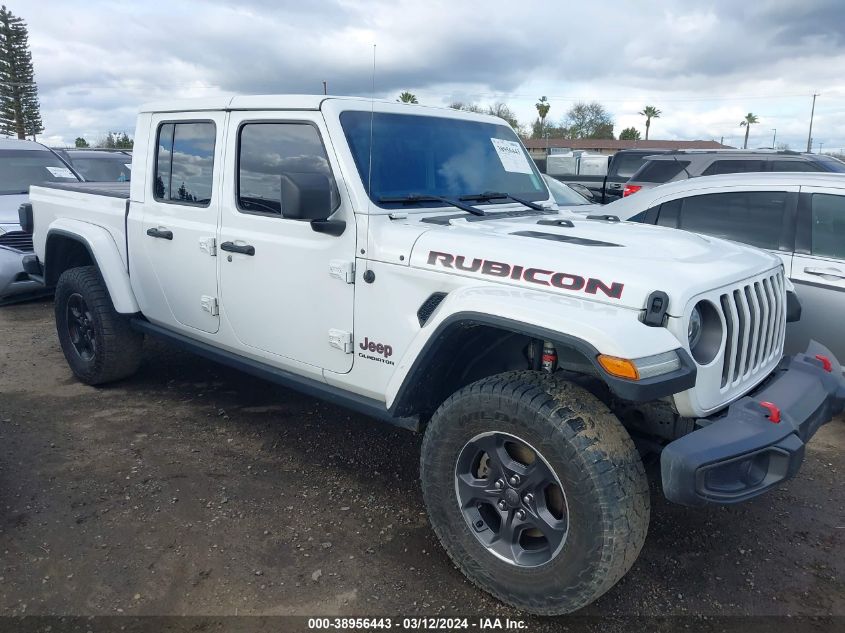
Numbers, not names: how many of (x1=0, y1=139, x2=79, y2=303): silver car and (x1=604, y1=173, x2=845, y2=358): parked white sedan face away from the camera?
0

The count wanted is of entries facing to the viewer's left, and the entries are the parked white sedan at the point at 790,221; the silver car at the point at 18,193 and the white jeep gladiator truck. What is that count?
0

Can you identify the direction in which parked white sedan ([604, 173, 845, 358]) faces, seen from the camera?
facing to the right of the viewer

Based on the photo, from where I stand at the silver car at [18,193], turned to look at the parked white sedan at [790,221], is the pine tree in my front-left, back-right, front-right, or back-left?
back-left

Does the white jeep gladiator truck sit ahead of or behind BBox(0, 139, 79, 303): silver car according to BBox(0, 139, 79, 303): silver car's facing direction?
ahead

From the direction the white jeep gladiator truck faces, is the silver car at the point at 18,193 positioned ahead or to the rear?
to the rear

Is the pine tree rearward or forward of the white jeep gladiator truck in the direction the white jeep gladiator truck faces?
rearward

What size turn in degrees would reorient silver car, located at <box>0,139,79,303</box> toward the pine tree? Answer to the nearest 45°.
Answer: approximately 135° to its left

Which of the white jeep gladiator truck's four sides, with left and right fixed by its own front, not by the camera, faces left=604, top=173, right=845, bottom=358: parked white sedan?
left

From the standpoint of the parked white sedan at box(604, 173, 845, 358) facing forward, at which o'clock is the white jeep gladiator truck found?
The white jeep gladiator truck is roughly at 4 o'clock from the parked white sedan.

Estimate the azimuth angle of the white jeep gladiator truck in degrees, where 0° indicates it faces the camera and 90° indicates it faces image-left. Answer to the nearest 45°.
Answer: approximately 315°

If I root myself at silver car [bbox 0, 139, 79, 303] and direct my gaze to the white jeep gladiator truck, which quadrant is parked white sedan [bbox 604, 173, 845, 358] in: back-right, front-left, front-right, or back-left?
front-left

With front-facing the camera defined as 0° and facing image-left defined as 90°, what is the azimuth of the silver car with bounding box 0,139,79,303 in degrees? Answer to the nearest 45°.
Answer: approximately 315°
